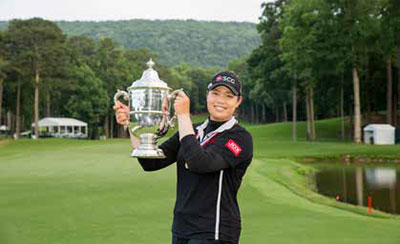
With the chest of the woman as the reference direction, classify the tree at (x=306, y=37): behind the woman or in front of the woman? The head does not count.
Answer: behind

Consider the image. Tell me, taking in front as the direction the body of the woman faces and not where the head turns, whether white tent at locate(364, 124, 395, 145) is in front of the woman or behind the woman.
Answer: behind

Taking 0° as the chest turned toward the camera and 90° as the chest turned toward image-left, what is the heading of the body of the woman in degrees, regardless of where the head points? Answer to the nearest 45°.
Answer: approximately 45°
